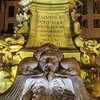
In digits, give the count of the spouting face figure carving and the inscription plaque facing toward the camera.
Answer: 2

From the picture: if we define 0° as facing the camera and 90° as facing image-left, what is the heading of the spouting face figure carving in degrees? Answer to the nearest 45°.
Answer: approximately 0°

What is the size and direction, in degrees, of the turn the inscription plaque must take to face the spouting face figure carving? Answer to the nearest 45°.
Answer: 0° — it already faces it

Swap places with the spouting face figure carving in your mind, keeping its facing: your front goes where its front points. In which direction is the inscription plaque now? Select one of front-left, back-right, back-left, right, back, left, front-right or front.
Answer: back

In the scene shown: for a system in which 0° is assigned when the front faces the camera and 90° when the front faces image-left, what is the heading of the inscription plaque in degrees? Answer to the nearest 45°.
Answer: approximately 0°
